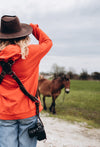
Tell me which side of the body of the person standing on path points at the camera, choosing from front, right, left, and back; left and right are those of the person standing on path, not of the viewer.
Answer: back

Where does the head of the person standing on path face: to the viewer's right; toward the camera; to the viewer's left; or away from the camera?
away from the camera

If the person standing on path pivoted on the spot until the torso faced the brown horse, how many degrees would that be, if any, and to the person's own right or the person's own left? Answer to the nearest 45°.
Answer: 0° — they already face it
